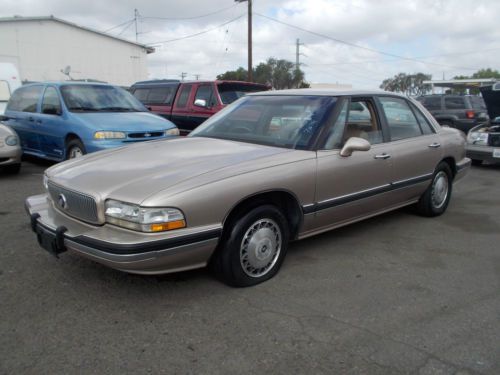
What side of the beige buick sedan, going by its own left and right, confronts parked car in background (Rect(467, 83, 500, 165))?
back

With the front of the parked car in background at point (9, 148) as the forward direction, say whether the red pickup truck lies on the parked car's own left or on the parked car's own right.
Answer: on the parked car's own left

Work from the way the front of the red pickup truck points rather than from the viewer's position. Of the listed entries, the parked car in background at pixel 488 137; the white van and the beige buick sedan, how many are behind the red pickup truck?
1

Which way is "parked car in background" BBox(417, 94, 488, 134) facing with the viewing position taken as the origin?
facing away from the viewer and to the left of the viewer

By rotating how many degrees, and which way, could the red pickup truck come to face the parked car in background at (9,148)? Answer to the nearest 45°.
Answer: approximately 90° to its right

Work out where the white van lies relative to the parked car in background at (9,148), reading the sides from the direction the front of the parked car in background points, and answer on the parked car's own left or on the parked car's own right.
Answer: on the parked car's own left

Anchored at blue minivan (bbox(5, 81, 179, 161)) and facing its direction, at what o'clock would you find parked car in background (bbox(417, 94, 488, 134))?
The parked car in background is roughly at 10 o'clock from the blue minivan.

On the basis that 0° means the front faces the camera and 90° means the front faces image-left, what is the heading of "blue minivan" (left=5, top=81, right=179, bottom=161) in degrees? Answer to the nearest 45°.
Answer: approximately 315°
